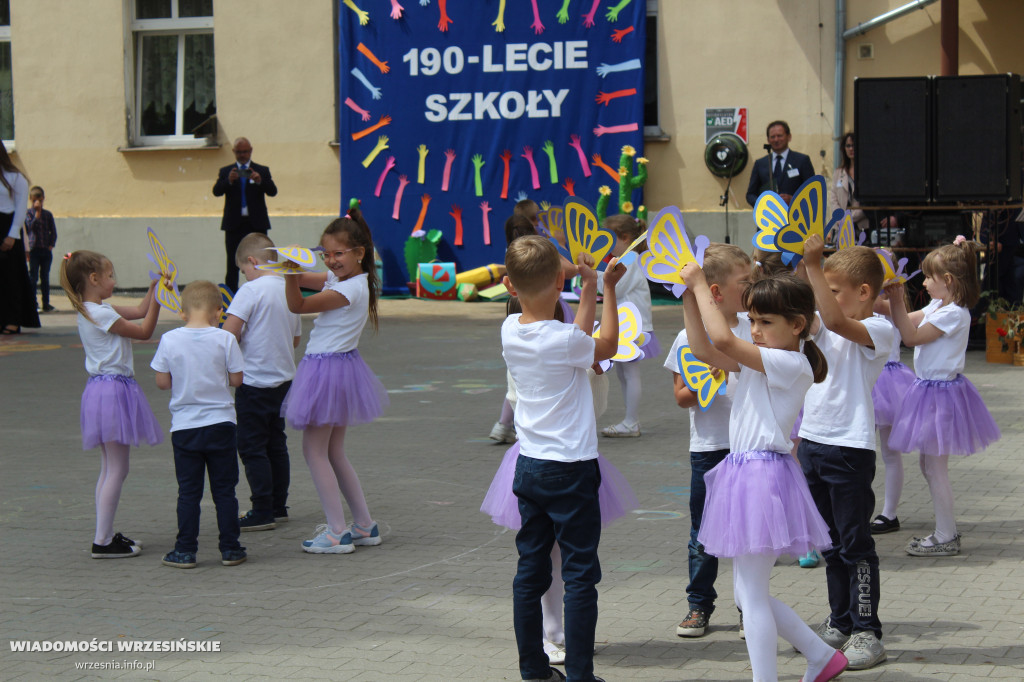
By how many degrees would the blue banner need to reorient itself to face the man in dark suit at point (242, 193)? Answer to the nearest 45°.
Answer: approximately 45° to its right

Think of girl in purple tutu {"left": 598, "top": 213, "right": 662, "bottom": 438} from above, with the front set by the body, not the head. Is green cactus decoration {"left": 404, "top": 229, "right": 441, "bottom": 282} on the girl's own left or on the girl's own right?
on the girl's own right

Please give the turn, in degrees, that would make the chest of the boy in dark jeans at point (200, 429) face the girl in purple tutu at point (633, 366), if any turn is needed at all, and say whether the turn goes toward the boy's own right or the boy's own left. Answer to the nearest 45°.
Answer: approximately 45° to the boy's own right

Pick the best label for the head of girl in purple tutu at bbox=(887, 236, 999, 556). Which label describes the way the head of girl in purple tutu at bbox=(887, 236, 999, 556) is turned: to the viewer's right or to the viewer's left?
to the viewer's left

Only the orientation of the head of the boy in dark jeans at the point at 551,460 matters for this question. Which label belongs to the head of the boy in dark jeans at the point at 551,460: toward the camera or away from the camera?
away from the camera

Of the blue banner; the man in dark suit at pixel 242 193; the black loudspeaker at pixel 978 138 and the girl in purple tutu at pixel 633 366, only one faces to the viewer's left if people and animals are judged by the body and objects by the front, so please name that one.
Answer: the girl in purple tutu

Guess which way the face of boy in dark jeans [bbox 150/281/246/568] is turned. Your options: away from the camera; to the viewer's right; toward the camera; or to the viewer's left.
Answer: away from the camera

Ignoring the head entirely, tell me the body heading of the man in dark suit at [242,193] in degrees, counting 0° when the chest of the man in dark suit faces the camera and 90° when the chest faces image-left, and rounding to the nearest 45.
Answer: approximately 0°

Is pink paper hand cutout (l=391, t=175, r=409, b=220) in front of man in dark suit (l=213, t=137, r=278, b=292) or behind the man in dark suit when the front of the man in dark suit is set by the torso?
behind

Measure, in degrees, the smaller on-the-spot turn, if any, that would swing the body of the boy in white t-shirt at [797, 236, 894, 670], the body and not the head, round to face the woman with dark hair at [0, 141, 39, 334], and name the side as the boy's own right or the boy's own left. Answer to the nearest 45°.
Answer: approximately 90° to the boy's own right

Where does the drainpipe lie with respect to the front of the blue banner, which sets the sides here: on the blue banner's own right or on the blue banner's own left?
on the blue banner's own left

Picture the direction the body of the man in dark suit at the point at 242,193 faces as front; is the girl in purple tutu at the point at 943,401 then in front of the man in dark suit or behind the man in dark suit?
in front
